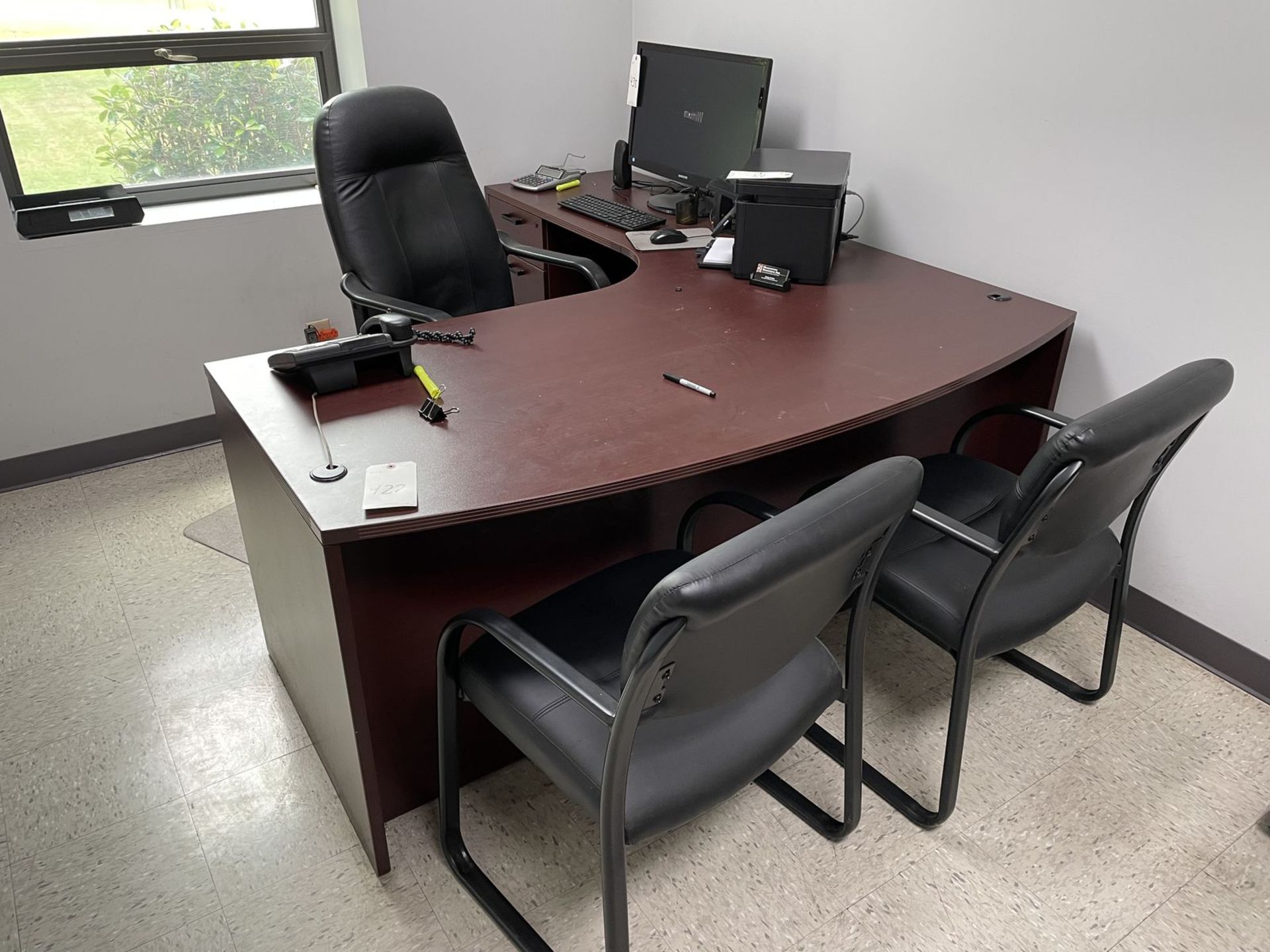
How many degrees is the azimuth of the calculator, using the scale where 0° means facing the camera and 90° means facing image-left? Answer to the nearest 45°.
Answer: approximately 45°

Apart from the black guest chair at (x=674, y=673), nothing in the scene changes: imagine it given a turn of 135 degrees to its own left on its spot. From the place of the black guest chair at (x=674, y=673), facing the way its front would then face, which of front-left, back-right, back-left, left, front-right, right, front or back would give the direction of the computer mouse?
back

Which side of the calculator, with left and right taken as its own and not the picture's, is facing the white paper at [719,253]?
left

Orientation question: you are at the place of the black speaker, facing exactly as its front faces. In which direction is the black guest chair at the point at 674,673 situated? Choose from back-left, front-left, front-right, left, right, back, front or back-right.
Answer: front-left

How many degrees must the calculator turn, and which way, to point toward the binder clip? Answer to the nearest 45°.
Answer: approximately 45° to its left

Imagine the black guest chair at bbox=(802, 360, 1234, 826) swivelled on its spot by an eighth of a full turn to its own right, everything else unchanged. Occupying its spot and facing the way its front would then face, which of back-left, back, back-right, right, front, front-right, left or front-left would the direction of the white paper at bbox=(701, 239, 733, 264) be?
front-left

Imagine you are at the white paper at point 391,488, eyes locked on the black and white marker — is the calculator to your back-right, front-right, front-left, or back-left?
front-left

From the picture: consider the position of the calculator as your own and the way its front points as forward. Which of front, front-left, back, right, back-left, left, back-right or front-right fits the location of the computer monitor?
left

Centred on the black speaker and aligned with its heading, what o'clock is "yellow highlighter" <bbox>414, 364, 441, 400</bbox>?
The yellow highlighter is roughly at 11 o'clock from the black speaker.

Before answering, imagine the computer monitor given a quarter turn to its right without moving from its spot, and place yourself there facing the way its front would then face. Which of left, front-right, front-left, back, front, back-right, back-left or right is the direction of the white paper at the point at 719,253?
left

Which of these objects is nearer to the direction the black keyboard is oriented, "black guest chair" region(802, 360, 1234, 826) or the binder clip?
the binder clip

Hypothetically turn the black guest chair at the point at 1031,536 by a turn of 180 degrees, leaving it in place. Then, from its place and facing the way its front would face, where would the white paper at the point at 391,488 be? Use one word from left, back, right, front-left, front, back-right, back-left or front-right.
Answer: right

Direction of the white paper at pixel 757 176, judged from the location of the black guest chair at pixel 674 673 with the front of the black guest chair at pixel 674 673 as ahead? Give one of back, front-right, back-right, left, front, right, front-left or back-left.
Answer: front-right

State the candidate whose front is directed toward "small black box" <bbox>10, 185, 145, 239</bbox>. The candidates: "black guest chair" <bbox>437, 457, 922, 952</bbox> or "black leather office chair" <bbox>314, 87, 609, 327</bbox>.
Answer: the black guest chair

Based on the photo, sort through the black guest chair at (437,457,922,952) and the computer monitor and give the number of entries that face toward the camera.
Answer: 1

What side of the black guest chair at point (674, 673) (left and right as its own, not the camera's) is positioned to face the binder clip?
front

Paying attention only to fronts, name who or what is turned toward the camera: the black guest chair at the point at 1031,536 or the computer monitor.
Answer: the computer monitor

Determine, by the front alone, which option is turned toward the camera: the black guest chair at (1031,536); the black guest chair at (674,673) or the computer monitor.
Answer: the computer monitor

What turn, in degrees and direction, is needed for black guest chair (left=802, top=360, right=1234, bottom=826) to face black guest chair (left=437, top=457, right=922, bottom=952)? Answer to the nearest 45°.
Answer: approximately 90° to its left

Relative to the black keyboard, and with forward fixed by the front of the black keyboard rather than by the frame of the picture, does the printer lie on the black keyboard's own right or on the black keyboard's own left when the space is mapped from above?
on the black keyboard's own left

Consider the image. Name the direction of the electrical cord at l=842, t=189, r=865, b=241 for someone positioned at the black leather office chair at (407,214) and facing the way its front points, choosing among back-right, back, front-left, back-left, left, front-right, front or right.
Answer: front-left

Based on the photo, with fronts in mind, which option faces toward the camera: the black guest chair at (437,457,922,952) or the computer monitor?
the computer monitor

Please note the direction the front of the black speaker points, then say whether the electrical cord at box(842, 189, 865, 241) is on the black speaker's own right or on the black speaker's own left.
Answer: on the black speaker's own left

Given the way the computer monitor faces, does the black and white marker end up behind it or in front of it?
in front
